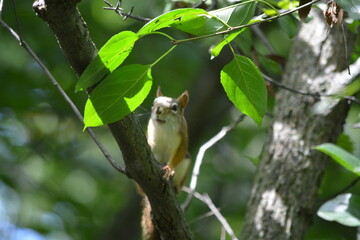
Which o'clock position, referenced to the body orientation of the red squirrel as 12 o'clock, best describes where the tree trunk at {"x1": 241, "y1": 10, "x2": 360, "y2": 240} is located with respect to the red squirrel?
The tree trunk is roughly at 8 o'clock from the red squirrel.

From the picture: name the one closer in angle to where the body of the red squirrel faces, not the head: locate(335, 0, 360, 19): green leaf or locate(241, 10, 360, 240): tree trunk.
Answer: the green leaf

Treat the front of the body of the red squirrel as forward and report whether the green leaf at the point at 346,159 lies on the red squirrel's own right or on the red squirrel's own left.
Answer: on the red squirrel's own left

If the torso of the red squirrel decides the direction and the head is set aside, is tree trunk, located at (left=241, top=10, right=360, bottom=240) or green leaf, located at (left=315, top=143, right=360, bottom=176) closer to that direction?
the green leaf

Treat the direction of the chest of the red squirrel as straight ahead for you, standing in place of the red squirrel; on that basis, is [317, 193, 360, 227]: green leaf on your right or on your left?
on your left

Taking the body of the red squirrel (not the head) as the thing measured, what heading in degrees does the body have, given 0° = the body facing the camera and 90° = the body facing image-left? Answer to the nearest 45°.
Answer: approximately 45°

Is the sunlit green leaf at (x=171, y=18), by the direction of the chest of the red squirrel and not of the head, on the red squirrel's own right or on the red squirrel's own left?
on the red squirrel's own left

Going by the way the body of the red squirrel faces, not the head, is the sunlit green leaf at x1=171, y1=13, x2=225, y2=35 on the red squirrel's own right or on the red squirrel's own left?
on the red squirrel's own left

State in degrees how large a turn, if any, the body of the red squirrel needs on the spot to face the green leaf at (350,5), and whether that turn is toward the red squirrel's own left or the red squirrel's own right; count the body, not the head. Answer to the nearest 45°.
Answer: approximately 45° to the red squirrel's own left

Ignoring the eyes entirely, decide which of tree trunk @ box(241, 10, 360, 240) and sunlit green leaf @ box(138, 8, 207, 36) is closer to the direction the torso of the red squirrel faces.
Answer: the sunlit green leaf
